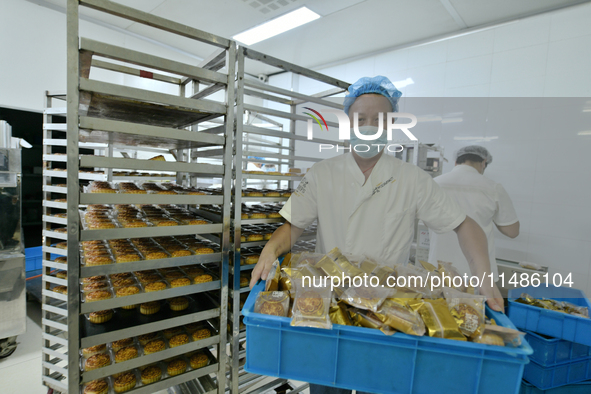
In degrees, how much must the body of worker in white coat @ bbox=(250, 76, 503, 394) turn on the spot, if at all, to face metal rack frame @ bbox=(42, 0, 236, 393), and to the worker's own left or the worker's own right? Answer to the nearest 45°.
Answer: approximately 45° to the worker's own right

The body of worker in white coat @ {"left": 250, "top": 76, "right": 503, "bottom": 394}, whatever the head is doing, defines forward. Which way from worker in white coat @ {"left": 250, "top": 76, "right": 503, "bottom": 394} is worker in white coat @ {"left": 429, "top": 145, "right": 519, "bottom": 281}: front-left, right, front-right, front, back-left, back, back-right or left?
back-left

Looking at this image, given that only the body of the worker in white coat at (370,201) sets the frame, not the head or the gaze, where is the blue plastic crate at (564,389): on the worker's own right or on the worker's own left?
on the worker's own left

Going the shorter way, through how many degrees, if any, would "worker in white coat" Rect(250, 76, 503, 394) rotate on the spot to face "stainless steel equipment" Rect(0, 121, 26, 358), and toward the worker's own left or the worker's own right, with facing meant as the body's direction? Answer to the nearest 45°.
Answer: approximately 90° to the worker's own right

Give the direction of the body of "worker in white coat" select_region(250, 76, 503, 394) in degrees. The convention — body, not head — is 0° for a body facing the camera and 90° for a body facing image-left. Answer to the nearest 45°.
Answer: approximately 0°

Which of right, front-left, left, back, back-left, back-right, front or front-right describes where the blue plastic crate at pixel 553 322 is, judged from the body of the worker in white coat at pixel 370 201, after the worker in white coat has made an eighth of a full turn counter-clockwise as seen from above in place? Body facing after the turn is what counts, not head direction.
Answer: front-left
